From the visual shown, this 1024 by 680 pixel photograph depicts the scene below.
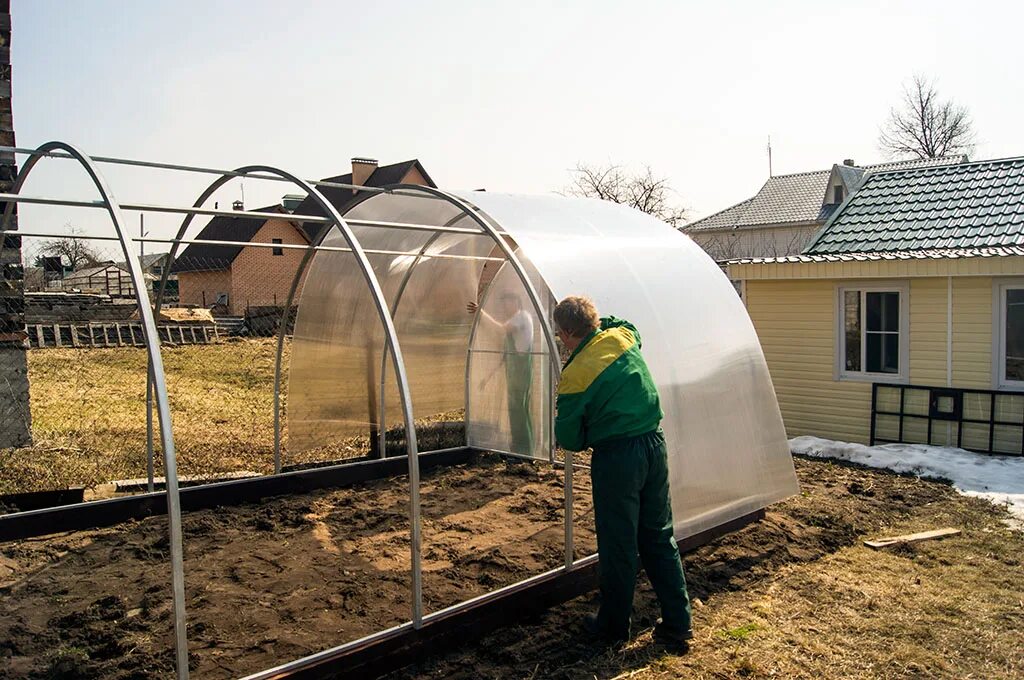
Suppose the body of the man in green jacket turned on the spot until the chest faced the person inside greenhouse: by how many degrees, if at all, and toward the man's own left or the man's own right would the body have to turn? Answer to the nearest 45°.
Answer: approximately 45° to the man's own right

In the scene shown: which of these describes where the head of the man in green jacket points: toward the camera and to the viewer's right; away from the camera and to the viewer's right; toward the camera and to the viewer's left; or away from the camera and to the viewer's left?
away from the camera and to the viewer's left

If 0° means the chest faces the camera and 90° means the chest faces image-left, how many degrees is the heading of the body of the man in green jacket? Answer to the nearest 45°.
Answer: approximately 135°

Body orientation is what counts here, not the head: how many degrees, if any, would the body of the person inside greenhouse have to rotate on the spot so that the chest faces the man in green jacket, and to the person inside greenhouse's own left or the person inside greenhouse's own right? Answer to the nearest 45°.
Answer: approximately 90° to the person inside greenhouse's own left

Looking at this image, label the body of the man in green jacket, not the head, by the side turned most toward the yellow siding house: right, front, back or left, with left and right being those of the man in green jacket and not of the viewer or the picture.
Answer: right

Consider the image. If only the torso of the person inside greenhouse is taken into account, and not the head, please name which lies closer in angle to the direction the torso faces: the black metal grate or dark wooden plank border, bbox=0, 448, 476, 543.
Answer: the dark wooden plank border
